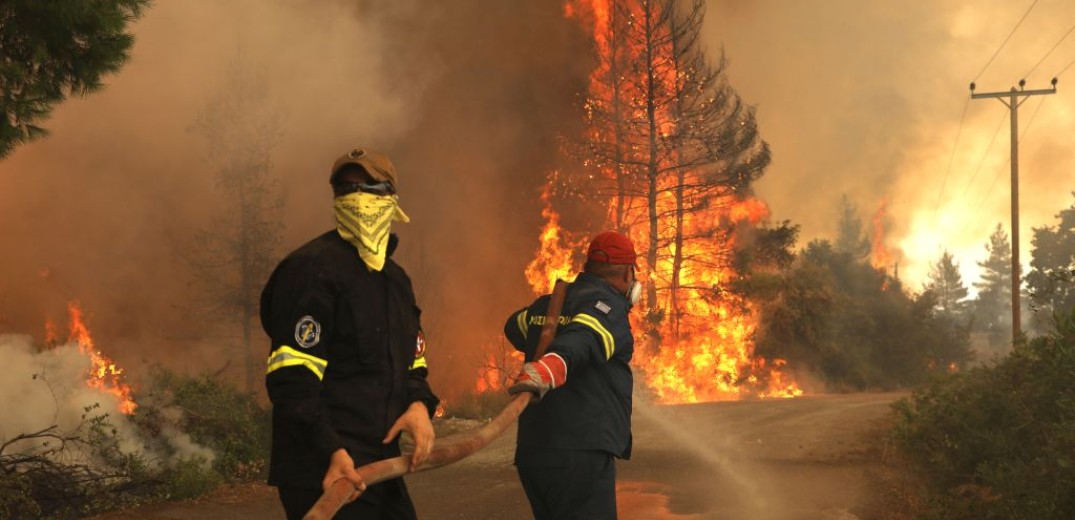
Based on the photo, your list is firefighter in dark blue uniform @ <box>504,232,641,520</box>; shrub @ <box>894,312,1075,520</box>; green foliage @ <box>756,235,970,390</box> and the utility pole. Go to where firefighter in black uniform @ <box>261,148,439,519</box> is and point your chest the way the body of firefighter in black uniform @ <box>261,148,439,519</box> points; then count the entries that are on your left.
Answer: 4

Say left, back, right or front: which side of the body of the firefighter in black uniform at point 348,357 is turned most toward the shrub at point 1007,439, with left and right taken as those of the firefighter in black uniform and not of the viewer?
left

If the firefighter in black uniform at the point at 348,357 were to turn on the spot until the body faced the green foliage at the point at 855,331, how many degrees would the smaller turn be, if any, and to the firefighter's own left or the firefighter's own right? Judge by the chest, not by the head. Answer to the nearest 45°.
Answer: approximately 90° to the firefighter's own left

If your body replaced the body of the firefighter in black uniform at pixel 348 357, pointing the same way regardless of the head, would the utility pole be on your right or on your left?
on your left

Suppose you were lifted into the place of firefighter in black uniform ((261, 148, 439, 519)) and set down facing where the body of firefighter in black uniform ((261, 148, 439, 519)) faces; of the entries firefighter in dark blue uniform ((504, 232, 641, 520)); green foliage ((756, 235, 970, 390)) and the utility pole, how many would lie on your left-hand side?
3

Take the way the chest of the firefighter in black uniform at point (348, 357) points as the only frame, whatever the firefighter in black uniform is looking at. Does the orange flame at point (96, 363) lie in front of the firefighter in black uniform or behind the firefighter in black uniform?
behind

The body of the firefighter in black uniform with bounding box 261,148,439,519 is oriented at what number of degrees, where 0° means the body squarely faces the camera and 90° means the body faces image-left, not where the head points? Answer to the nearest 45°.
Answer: approximately 315°

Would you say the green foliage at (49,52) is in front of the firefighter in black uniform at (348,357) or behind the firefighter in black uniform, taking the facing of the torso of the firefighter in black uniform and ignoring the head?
behind

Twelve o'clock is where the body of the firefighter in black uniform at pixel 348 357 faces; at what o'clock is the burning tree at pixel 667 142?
The burning tree is roughly at 8 o'clock from the firefighter in black uniform.

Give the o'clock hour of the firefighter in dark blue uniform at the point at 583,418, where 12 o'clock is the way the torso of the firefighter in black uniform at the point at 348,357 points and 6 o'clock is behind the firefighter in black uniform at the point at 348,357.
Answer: the firefighter in dark blue uniform at the point at 583,418 is roughly at 9 o'clock from the firefighter in black uniform at the point at 348,357.
